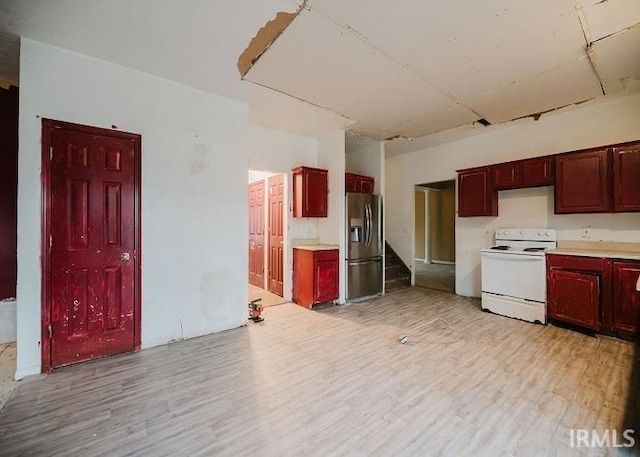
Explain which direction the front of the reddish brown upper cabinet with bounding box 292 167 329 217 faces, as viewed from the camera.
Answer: facing the viewer and to the right of the viewer

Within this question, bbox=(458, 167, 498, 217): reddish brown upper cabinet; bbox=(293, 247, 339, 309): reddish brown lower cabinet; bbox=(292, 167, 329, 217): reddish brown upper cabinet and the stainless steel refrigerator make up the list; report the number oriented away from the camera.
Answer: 0

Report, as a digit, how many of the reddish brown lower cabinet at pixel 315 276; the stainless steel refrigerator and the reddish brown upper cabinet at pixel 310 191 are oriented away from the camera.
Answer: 0

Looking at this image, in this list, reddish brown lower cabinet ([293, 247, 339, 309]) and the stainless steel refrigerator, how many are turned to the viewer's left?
0

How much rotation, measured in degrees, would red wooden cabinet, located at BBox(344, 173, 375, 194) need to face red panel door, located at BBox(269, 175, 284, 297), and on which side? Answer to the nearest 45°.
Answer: approximately 135° to its right

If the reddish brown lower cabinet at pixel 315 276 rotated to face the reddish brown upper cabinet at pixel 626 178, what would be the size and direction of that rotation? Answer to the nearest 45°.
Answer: approximately 45° to its left

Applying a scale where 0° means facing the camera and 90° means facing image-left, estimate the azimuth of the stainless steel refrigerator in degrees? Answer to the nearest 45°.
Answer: approximately 315°

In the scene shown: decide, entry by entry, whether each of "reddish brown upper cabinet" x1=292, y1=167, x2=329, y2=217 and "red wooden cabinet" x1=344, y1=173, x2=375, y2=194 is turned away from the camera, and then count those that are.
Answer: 0

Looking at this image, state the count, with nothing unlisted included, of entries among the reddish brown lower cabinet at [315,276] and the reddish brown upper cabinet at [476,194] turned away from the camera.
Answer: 0

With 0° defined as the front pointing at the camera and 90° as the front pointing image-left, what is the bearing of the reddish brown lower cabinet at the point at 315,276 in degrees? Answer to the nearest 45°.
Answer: approximately 315°

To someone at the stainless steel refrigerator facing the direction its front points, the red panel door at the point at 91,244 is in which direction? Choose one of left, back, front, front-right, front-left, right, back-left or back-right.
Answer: right

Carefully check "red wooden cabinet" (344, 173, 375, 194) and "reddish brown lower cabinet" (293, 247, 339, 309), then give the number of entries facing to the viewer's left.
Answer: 0
